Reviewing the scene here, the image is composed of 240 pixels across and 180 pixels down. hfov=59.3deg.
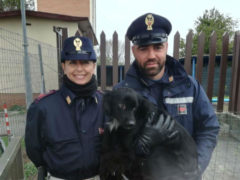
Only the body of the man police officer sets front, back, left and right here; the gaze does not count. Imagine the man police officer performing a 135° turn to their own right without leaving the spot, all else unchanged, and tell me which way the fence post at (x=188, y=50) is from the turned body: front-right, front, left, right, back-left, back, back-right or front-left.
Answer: front-right

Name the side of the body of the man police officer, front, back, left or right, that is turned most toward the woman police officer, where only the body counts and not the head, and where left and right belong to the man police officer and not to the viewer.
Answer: right

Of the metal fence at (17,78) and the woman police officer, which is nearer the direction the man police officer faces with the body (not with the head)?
the woman police officer

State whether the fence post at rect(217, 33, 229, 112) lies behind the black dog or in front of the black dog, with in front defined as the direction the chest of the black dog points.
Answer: behind

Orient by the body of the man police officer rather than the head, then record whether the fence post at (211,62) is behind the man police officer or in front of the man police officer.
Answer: behind

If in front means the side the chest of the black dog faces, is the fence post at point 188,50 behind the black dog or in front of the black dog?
behind

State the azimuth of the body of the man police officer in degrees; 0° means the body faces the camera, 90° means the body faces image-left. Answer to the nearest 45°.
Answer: approximately 0°
